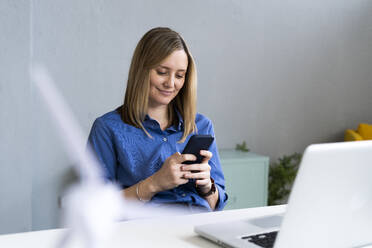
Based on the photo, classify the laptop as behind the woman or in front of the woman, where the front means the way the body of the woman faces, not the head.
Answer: in front

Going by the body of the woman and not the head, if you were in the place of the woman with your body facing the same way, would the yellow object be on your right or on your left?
on your left

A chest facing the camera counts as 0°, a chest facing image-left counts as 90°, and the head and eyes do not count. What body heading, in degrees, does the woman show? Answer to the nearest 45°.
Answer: approximately 315°

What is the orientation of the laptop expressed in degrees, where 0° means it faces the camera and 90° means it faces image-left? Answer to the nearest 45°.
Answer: approximately 135°

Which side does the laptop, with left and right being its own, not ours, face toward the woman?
front

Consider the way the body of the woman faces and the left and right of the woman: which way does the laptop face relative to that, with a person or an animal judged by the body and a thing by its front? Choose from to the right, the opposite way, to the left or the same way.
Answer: the opposite way

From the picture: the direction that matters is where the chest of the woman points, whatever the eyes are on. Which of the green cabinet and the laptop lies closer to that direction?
the laptop

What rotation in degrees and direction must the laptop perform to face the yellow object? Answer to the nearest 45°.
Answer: approximately 45° to its right

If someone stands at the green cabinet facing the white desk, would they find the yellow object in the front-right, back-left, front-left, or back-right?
back-left
